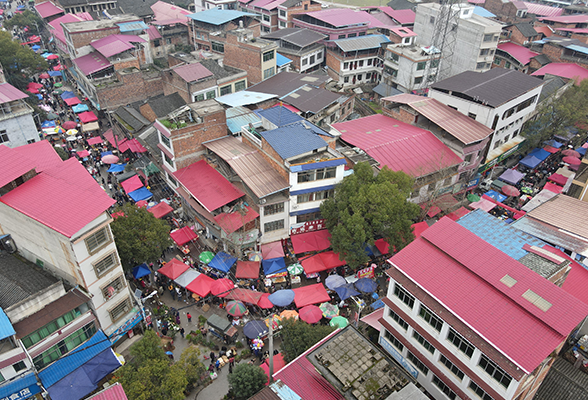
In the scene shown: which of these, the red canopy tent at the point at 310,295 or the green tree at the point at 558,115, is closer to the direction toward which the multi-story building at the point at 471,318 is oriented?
the red canopy tent

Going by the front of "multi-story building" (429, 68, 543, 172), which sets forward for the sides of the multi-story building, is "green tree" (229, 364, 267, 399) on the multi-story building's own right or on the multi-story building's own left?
on the multi-story building's own right

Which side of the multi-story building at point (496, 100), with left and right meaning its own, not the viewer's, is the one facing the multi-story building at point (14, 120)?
right

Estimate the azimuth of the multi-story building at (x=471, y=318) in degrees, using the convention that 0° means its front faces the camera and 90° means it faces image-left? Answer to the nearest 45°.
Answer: approximately 45°

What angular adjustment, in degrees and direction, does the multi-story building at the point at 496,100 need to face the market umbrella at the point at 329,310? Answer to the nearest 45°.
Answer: approximately 45° to its right

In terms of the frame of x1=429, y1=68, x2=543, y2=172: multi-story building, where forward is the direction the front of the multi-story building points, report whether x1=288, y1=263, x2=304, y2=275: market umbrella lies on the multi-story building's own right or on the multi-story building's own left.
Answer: on the multi-story building's own right

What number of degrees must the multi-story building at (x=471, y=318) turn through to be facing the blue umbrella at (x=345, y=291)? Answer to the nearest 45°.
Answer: approximately 45° to its right

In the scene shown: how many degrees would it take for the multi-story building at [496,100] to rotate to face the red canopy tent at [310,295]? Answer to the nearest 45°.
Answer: approximately 45° to its right

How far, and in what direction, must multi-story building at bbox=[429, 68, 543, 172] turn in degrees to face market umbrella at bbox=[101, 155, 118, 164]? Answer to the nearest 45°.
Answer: approximately 90° to its right

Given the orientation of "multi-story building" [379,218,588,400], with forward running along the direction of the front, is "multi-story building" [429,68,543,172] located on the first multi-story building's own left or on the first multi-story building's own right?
on the first multi-story building's own right
